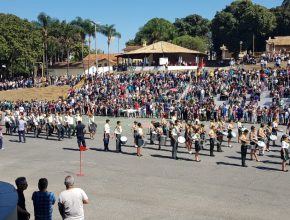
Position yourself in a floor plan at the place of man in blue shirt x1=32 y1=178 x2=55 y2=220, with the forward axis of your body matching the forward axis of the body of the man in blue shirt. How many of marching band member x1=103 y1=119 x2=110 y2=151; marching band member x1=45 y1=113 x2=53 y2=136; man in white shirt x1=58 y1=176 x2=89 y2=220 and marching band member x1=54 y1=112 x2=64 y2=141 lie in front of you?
3

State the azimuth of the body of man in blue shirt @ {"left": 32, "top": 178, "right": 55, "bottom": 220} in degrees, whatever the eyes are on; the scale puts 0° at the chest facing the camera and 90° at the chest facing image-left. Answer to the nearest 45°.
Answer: approximately 180°

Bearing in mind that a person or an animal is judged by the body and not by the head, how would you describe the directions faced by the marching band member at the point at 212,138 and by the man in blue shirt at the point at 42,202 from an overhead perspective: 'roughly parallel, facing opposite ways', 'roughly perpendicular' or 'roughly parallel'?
roughly perpendicular
